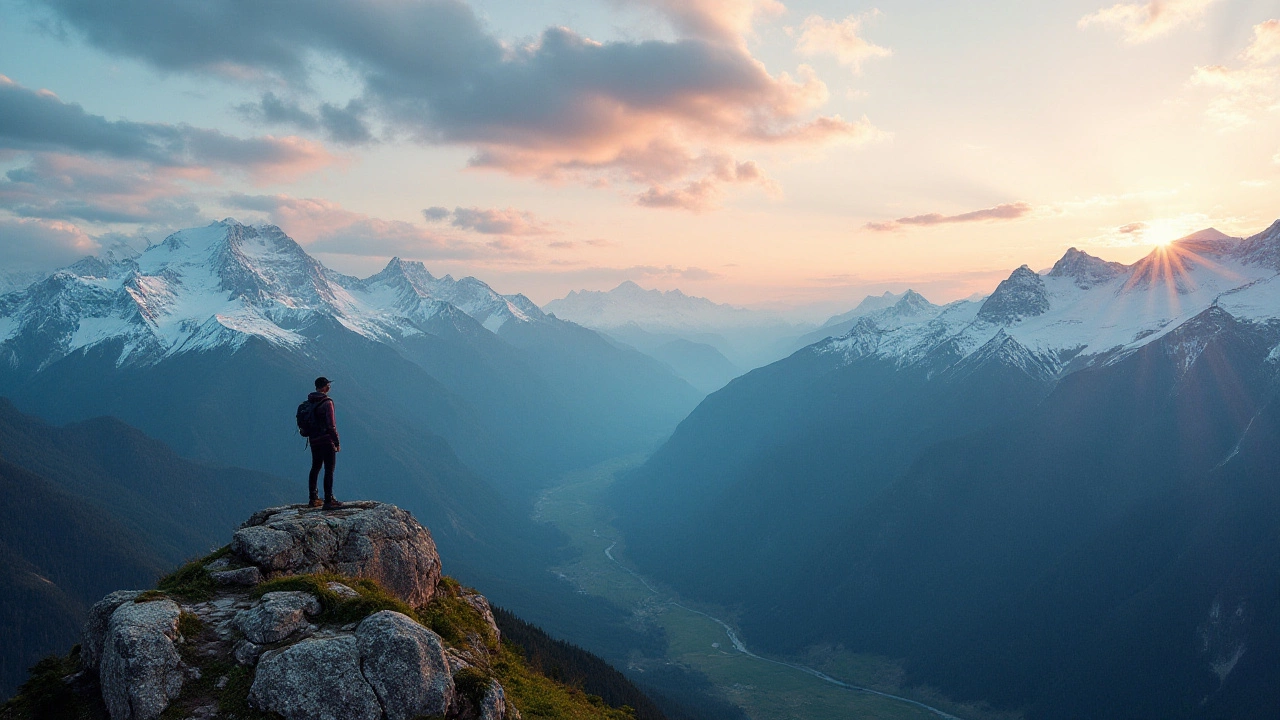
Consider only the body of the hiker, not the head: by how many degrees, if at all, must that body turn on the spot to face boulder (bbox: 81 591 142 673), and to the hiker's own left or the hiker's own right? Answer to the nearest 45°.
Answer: approximately 180°

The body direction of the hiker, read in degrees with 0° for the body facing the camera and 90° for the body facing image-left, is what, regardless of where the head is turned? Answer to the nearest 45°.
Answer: approximately 225°

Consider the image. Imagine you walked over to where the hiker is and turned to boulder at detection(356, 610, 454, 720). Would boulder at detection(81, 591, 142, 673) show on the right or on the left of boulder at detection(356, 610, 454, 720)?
right

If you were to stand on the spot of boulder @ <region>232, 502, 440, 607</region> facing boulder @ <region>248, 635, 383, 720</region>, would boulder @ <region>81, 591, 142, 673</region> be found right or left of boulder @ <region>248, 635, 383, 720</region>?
right

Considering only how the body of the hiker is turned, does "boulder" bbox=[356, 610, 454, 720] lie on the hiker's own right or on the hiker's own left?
on the hiker's own right

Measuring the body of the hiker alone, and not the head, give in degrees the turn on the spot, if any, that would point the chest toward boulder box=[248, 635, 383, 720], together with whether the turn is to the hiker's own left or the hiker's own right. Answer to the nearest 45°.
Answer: approximately 135° to the hiker's own right
